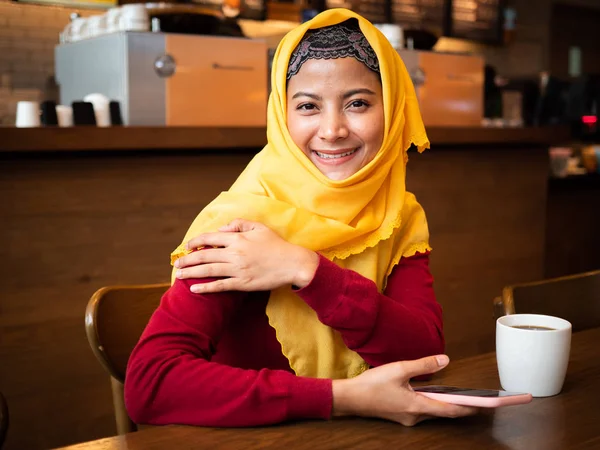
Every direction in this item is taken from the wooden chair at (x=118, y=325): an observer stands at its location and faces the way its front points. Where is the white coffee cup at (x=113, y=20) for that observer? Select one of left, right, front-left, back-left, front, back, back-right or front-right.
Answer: back-left

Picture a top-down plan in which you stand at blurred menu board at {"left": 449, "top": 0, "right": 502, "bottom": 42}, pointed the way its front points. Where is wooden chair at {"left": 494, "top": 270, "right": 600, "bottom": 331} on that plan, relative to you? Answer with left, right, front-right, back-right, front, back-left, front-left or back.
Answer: front

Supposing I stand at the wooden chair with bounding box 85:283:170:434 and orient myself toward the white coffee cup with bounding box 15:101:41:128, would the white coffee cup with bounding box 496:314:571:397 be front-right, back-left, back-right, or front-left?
back-right

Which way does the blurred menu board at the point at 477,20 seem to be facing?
toward the camera

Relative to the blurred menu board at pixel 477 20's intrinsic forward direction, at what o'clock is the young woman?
The young woman is roughly at 12 o'clock from the blurred menu board.

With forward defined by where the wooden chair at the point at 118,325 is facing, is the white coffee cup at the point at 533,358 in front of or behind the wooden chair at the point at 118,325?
in front

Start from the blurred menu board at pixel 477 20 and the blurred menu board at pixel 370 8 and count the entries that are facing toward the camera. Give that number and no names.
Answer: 2

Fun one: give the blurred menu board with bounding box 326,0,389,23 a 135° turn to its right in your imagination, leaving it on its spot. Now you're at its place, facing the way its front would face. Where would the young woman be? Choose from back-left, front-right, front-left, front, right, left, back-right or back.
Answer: back-left

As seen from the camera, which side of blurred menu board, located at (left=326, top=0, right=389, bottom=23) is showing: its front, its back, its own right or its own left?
front

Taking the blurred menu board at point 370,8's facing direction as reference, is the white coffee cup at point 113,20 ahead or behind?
ahead
